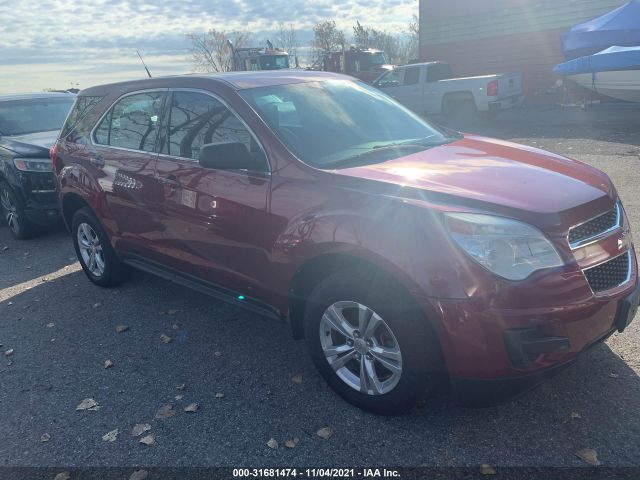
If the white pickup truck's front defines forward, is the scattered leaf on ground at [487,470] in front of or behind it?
behind

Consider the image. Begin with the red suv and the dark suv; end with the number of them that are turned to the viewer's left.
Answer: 0

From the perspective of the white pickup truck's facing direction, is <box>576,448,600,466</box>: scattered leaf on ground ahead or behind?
behind

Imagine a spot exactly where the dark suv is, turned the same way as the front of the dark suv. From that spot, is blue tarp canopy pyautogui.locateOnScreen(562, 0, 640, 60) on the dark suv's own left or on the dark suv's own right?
on the dark suv's own left

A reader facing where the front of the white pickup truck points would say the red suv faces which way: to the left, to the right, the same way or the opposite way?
the opposite way

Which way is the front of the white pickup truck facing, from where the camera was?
facing away from the viewer and to the left of the viewer

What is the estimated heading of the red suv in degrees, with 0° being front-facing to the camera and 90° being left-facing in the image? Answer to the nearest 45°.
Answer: approximately 315°

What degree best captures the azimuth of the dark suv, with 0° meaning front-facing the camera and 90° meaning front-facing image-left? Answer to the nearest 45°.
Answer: approximately 315°

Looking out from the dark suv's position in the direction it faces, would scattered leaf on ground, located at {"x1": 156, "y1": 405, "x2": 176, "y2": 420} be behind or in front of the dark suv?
in front

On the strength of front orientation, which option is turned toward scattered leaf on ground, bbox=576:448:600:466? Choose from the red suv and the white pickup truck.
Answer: the red suv
